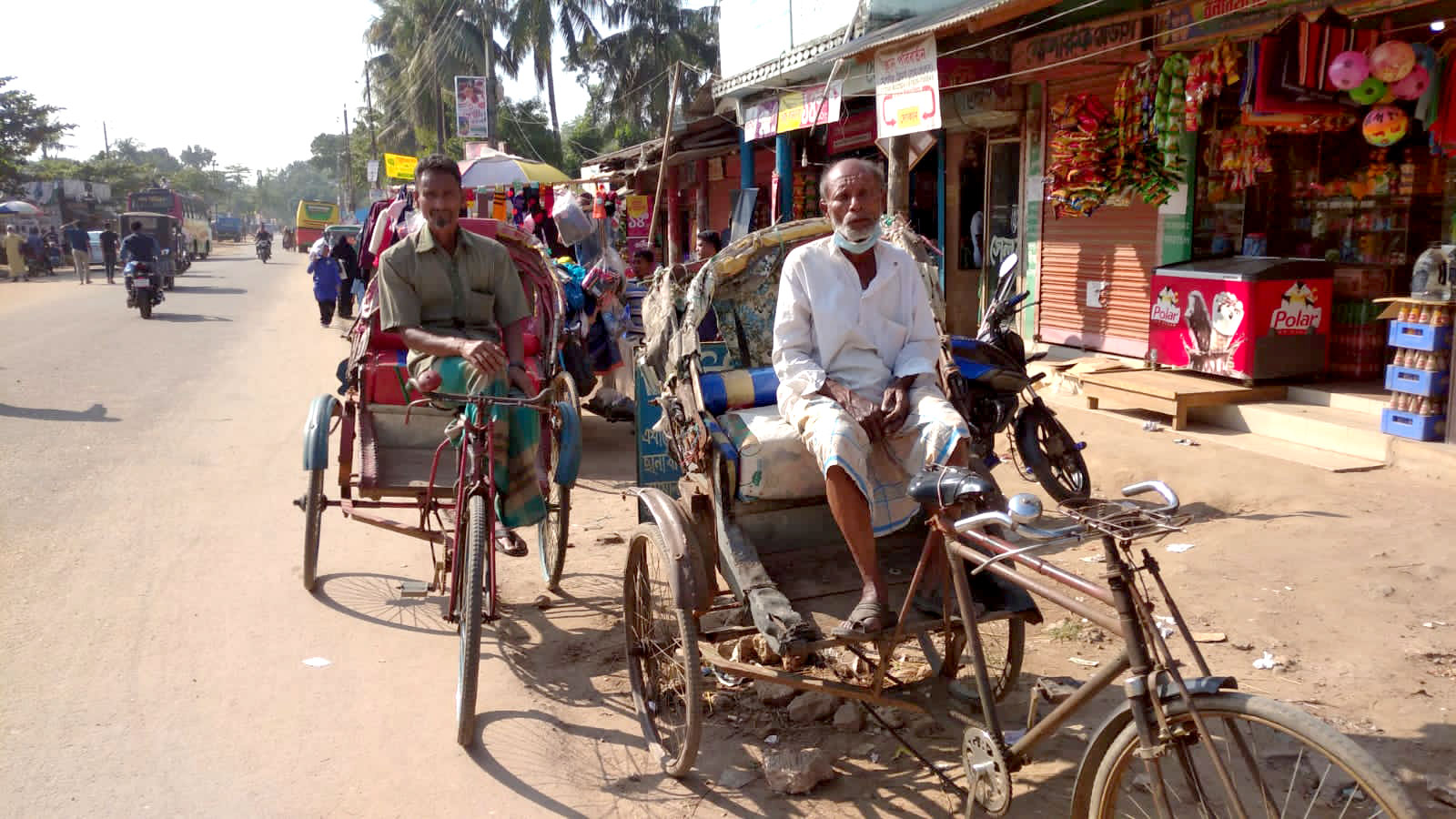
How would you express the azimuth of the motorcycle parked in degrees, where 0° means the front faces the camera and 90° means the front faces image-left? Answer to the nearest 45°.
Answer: approximately 315°

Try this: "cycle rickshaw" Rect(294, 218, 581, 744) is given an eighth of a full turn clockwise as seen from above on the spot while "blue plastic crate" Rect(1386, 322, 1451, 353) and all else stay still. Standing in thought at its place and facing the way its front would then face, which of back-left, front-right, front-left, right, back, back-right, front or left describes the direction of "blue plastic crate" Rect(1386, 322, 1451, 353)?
back-left

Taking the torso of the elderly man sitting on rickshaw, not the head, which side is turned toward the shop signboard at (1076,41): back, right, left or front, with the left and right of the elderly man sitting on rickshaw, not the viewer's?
back

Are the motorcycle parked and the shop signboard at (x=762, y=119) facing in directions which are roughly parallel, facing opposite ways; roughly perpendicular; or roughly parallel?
roughly perpendicular

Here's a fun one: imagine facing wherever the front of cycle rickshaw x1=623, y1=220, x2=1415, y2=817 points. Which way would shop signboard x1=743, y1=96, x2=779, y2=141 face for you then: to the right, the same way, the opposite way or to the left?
to the right

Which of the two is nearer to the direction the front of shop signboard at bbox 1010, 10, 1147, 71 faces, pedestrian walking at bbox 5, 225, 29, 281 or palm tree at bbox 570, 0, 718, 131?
the pedestrian walking

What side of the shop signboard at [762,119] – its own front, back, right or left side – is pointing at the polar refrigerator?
left

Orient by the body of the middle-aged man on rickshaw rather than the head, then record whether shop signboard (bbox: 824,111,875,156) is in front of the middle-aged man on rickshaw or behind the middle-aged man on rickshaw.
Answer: behind

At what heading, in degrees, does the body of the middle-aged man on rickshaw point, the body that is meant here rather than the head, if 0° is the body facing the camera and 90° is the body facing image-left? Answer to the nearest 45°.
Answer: approximately 0°

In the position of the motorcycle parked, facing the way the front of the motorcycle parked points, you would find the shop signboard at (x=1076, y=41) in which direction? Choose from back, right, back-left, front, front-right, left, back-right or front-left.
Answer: back-left

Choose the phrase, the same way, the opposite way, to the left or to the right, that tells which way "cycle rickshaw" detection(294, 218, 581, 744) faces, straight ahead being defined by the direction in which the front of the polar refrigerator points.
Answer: to the left

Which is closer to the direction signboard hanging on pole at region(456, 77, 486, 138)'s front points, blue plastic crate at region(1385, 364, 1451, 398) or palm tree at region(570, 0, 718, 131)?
the blue plastic crate
